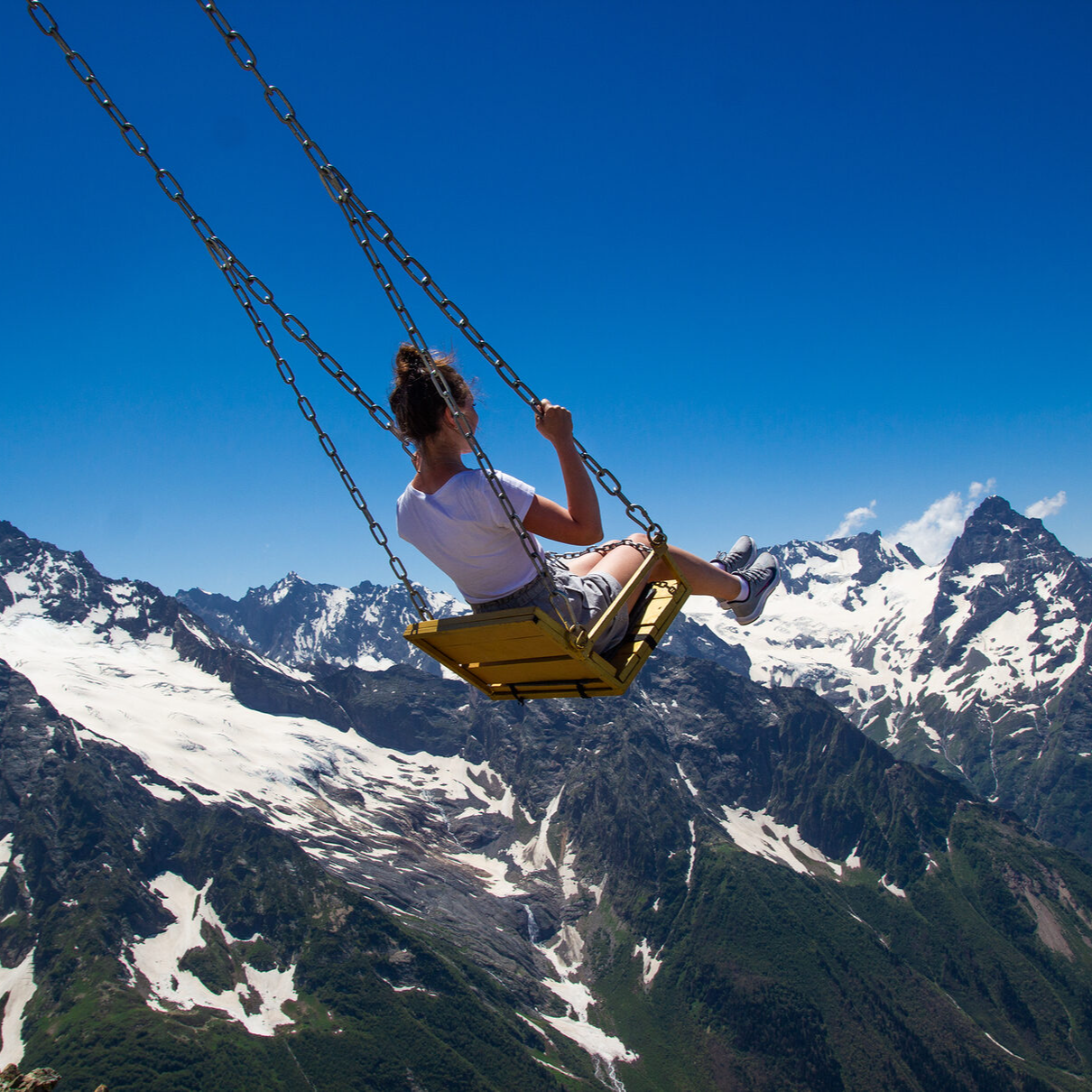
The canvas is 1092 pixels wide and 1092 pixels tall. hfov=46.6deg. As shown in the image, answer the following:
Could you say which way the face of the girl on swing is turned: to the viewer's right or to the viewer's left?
to the viewer's right

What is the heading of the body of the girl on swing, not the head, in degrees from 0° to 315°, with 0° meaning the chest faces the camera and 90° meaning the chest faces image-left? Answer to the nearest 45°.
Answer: approximately 225°
